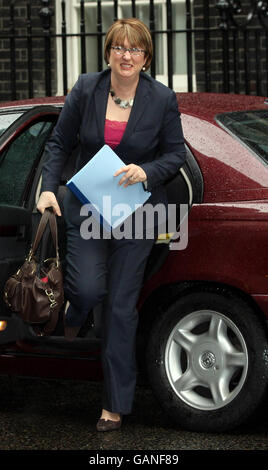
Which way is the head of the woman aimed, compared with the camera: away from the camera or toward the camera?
toward the camera

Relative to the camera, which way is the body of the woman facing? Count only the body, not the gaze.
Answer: toward the camera

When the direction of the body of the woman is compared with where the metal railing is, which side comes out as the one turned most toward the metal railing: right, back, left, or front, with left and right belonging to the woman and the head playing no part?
back
